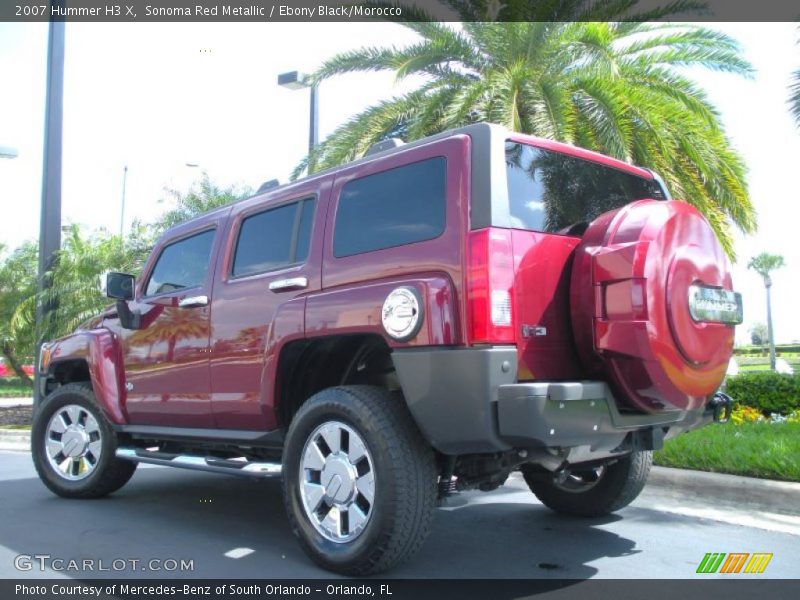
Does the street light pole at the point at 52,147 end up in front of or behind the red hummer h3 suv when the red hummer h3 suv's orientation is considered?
in front

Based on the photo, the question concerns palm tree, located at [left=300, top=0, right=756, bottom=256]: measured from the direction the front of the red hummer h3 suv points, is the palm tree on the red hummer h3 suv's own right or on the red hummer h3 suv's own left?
on the red hummer h3 suv's own right

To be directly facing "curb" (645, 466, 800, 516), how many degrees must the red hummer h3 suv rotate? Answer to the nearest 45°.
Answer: approximately 90° to its right

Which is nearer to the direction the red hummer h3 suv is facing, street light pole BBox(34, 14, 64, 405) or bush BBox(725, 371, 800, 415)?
the street light pole

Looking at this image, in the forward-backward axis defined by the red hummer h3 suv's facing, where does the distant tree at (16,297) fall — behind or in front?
in front

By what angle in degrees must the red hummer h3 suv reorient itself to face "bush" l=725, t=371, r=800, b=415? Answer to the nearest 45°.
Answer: approximately 90° to its right

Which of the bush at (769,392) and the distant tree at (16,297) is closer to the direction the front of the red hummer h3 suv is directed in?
the distant tree

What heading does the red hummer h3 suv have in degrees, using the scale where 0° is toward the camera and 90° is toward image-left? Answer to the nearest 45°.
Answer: approximately 135°

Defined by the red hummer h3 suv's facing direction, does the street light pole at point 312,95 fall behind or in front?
in front
